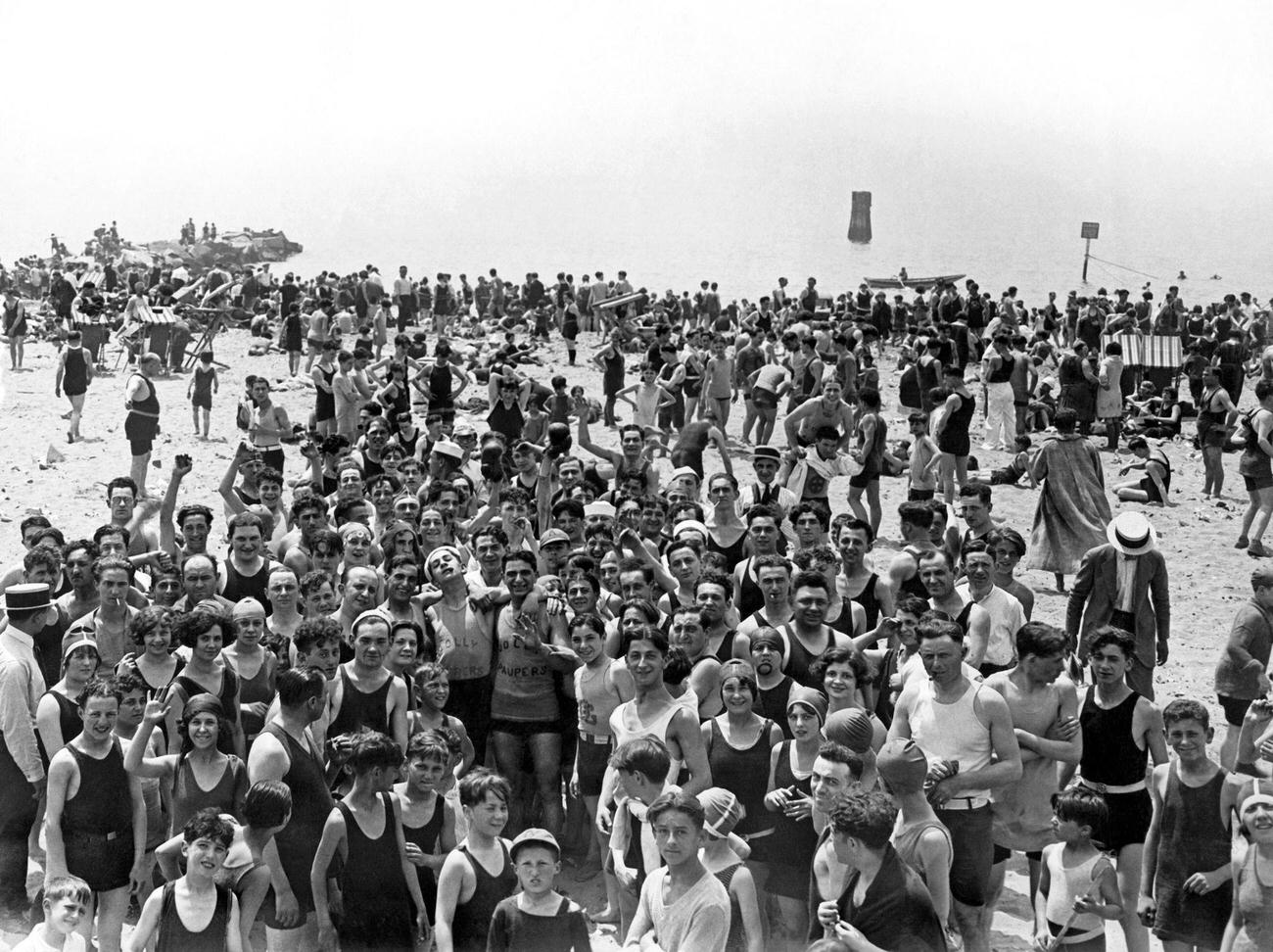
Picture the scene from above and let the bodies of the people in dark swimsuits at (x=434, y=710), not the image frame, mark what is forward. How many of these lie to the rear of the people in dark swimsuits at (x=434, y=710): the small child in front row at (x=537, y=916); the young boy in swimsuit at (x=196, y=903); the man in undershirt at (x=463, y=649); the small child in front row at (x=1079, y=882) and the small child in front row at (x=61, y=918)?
1

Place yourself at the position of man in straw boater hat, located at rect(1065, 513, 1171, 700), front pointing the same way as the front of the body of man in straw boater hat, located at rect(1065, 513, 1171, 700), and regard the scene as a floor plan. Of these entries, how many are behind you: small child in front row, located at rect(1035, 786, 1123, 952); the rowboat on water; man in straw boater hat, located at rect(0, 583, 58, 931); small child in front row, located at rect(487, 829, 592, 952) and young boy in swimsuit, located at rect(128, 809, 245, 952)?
1

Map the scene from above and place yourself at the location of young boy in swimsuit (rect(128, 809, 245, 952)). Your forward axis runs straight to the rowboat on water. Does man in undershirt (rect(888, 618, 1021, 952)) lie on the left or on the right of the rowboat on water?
right

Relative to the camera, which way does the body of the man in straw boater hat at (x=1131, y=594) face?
toward the camera

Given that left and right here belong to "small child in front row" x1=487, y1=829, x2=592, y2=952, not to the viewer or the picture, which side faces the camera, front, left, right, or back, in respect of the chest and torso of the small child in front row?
front

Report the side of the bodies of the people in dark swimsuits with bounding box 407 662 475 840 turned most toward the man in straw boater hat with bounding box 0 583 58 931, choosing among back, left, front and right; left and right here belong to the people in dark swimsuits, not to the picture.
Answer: right

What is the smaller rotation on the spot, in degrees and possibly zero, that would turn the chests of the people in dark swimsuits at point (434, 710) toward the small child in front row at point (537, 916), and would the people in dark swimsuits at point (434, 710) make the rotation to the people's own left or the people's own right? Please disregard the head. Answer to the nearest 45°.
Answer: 0° — they already face them

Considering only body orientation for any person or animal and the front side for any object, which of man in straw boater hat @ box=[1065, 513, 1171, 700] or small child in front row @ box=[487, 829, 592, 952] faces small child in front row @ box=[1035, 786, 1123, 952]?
the man in straw boater hat

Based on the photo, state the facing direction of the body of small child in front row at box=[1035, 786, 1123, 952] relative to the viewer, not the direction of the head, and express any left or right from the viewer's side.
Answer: facing the viewer and to the left of the viewer

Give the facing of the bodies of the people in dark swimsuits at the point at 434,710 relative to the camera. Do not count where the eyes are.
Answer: toward the camera
